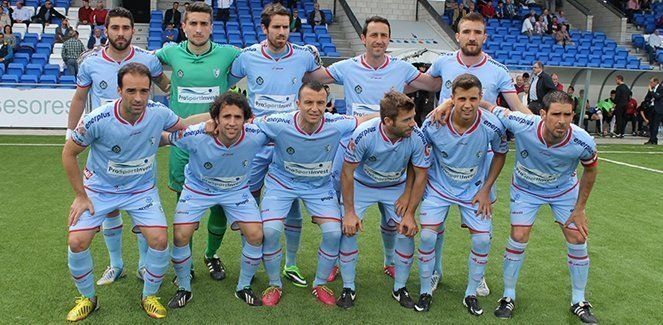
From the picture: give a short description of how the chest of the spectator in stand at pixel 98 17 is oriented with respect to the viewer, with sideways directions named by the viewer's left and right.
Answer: facing the viewer

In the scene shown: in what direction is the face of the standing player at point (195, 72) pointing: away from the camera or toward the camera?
toward the camera

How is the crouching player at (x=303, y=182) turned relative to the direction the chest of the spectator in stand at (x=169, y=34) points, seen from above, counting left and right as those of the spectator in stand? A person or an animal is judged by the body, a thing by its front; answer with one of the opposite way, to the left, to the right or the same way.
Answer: the same way

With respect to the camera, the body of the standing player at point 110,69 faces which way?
toward the camera

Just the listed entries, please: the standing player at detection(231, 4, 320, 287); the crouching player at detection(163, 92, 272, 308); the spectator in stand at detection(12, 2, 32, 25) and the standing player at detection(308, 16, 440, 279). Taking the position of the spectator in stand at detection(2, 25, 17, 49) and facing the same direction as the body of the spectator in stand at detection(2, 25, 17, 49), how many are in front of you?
3

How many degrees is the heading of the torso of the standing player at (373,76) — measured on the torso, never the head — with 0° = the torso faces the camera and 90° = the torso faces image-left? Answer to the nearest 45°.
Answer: approximately 0°

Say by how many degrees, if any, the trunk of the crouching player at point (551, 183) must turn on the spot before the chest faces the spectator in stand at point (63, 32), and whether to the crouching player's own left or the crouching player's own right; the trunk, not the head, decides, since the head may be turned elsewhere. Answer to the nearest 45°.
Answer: approximately 135° to the crouching player's own right

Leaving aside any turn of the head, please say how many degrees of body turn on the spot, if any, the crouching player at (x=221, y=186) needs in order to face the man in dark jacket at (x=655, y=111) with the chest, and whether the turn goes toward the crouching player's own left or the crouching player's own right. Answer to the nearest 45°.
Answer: approximately 135° to the crouching player's own left

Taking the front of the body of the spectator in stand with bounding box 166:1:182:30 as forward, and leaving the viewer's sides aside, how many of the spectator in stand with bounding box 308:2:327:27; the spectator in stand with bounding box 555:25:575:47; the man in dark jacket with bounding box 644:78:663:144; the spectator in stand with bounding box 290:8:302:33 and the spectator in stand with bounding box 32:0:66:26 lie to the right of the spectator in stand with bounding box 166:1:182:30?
1

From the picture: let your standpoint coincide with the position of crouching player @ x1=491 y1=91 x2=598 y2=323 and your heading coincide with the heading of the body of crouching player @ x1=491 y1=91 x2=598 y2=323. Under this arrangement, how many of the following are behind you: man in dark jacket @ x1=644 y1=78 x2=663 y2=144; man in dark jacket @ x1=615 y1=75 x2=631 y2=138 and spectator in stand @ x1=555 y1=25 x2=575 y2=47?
3

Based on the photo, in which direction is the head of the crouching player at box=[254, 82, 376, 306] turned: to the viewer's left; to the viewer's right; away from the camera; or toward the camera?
toward the camera

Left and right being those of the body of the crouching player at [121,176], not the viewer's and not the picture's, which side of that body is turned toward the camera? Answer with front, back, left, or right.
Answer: front

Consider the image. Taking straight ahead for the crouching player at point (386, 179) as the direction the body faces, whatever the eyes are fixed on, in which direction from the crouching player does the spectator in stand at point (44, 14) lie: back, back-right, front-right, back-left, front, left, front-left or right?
back-right

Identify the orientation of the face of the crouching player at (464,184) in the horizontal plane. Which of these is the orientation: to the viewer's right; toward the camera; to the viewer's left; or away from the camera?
toward the camera

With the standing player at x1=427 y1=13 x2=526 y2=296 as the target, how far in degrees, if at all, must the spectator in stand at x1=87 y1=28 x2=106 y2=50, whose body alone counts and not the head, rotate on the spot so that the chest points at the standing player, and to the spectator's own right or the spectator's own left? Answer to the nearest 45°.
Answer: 0° — they already face them

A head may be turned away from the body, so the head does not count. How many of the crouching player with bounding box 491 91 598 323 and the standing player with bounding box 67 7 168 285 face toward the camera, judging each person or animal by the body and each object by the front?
2

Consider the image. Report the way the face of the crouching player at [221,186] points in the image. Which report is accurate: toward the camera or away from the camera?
toward the camera
